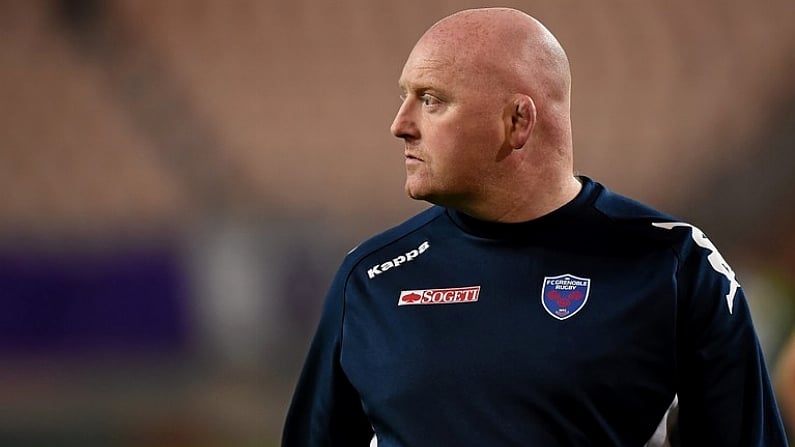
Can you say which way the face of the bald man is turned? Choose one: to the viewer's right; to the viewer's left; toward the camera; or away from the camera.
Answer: to the viewer's left

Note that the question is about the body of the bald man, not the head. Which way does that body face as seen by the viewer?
toward the camera
